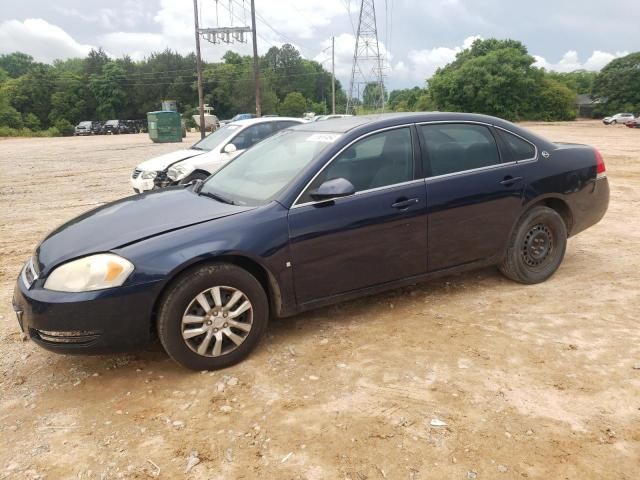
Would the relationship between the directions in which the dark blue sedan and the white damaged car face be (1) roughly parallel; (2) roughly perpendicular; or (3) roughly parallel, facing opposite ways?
roughly parallel

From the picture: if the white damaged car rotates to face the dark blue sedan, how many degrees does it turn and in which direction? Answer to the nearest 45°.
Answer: approximately 45° to its left

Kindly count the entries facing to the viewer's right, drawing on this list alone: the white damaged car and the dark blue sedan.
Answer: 0

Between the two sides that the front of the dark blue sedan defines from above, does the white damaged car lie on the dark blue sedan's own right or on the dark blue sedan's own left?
on the dark blue sedan's own right

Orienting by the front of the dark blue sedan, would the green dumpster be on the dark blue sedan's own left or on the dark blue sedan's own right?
on the dark blue sedan's own right

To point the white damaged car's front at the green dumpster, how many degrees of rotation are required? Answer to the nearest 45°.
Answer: approximately 135° to its right

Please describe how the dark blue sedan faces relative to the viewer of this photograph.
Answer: facing the viewer and to the left of the viewer

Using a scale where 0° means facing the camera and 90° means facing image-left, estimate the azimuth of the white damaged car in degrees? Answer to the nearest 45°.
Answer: approximately 45°
